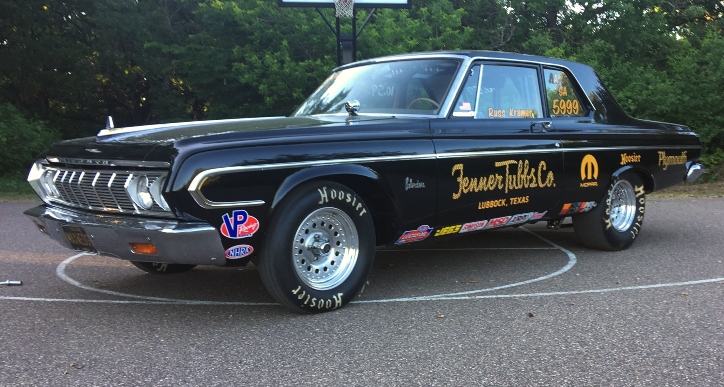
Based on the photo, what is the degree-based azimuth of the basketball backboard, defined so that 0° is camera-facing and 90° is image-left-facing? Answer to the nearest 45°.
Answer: approximately 0°

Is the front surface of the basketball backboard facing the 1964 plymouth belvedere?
yes

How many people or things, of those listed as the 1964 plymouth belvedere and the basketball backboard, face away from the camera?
0

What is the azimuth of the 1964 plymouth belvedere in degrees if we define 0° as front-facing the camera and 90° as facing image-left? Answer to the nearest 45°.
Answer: approximately 45°

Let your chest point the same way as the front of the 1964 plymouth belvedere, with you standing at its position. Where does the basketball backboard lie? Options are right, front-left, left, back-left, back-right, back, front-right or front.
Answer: back-right
